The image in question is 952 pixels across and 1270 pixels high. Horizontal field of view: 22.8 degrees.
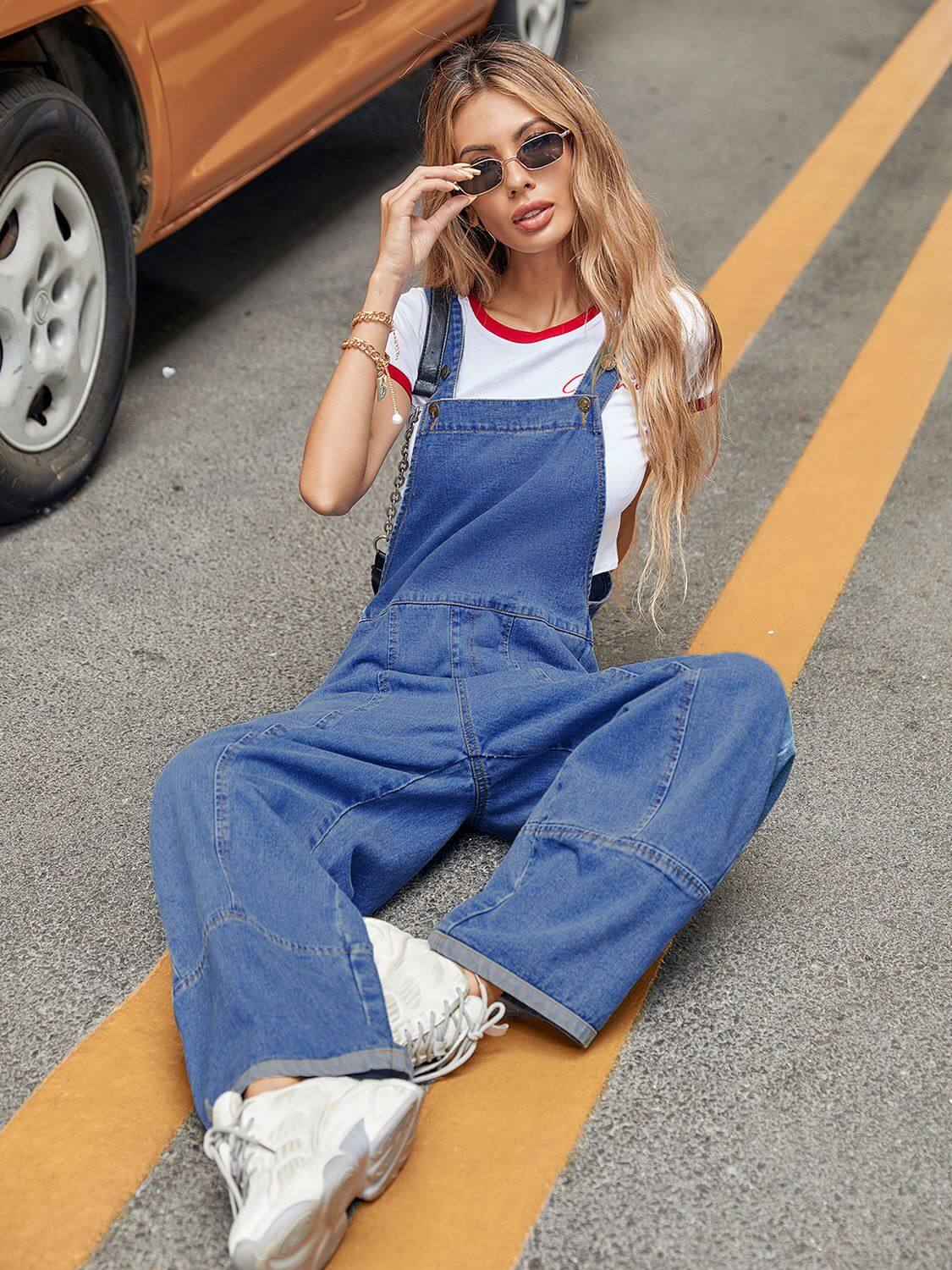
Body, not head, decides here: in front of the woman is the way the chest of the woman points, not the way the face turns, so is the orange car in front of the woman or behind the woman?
behind

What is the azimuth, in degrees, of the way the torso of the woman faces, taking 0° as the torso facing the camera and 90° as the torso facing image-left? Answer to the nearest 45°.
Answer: approximately 0°
